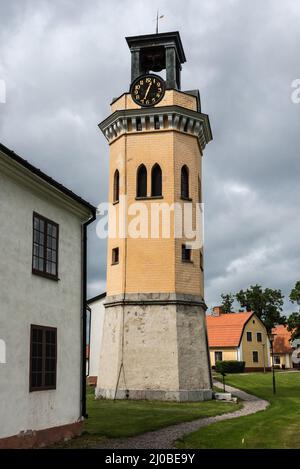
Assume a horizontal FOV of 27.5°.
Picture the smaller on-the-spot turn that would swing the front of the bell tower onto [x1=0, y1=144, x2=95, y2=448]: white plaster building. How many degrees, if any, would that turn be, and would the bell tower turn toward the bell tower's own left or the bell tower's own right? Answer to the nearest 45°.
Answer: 0° — it already faces it

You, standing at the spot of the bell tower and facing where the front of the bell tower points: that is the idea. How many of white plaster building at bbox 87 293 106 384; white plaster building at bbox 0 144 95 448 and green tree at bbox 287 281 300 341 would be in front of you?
1

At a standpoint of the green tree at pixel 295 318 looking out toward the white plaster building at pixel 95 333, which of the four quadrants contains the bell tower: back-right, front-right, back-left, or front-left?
front-left

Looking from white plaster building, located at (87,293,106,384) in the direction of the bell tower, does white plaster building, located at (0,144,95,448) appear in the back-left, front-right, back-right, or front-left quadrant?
front-right

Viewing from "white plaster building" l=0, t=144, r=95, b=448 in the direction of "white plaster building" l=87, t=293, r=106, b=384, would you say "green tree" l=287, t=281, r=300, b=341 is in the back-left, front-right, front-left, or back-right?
front-right

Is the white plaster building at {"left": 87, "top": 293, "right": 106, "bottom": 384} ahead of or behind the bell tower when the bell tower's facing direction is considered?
behind

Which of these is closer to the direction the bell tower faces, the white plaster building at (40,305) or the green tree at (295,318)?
the white plaster building

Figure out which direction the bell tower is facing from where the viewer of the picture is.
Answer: facing the viewer

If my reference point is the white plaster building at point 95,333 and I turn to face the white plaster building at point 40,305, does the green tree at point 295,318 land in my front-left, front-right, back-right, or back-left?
back-left

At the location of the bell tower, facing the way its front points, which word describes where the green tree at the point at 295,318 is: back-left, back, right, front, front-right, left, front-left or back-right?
back-left

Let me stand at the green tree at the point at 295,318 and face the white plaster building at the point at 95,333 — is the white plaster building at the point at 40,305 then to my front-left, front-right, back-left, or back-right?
front-left

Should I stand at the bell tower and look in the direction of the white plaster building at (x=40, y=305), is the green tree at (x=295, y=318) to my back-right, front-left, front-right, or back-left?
back-left
